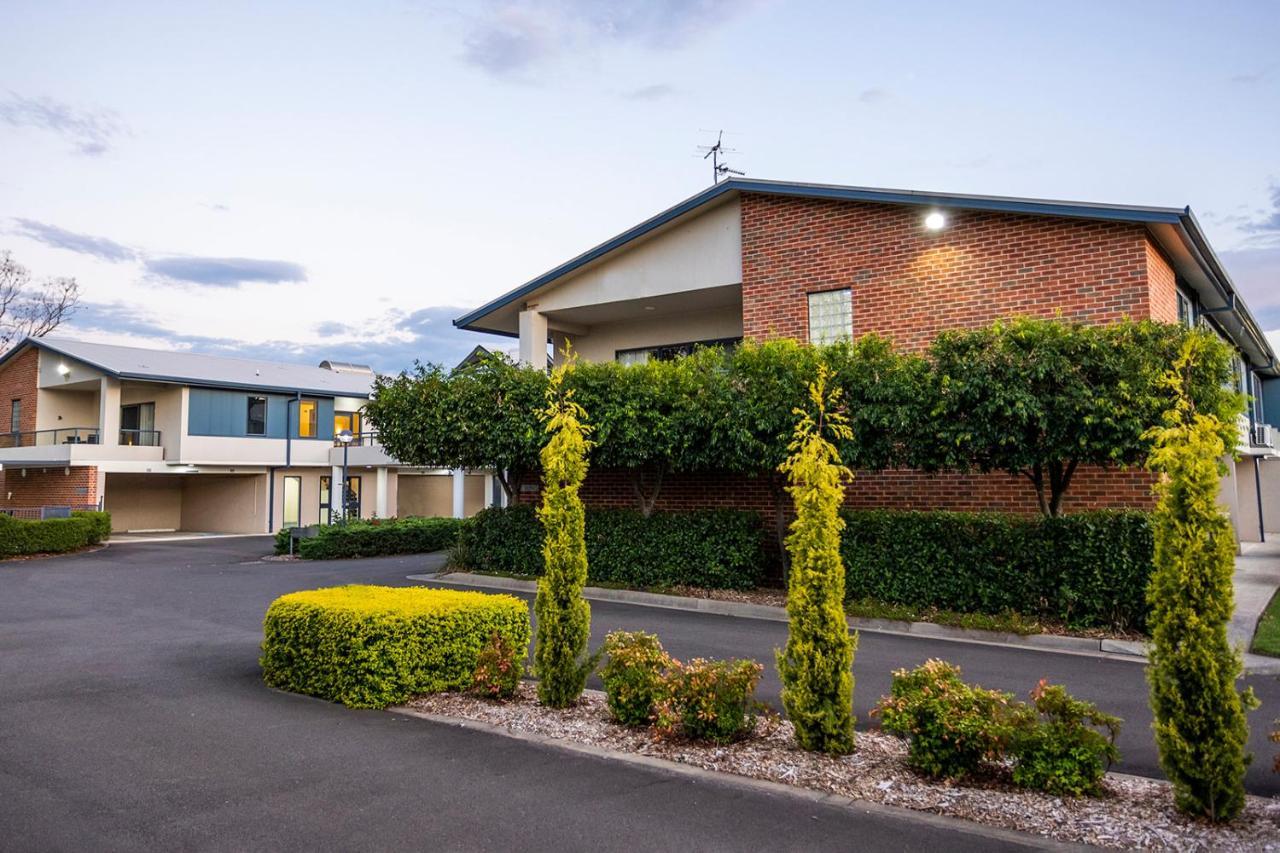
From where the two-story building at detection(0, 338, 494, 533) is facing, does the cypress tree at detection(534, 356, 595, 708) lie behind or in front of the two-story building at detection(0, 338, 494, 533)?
in front

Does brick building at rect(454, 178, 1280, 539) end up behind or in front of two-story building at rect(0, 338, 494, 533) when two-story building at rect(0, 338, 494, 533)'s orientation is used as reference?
in front

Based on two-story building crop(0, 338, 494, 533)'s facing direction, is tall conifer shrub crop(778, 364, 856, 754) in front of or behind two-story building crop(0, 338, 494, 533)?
in front

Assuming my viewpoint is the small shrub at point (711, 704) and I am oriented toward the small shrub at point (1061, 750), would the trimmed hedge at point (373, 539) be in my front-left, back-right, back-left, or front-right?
back-left

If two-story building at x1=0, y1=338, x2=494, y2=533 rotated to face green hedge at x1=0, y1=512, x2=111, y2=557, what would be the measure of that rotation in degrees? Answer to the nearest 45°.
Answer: approximately 45° to its right
